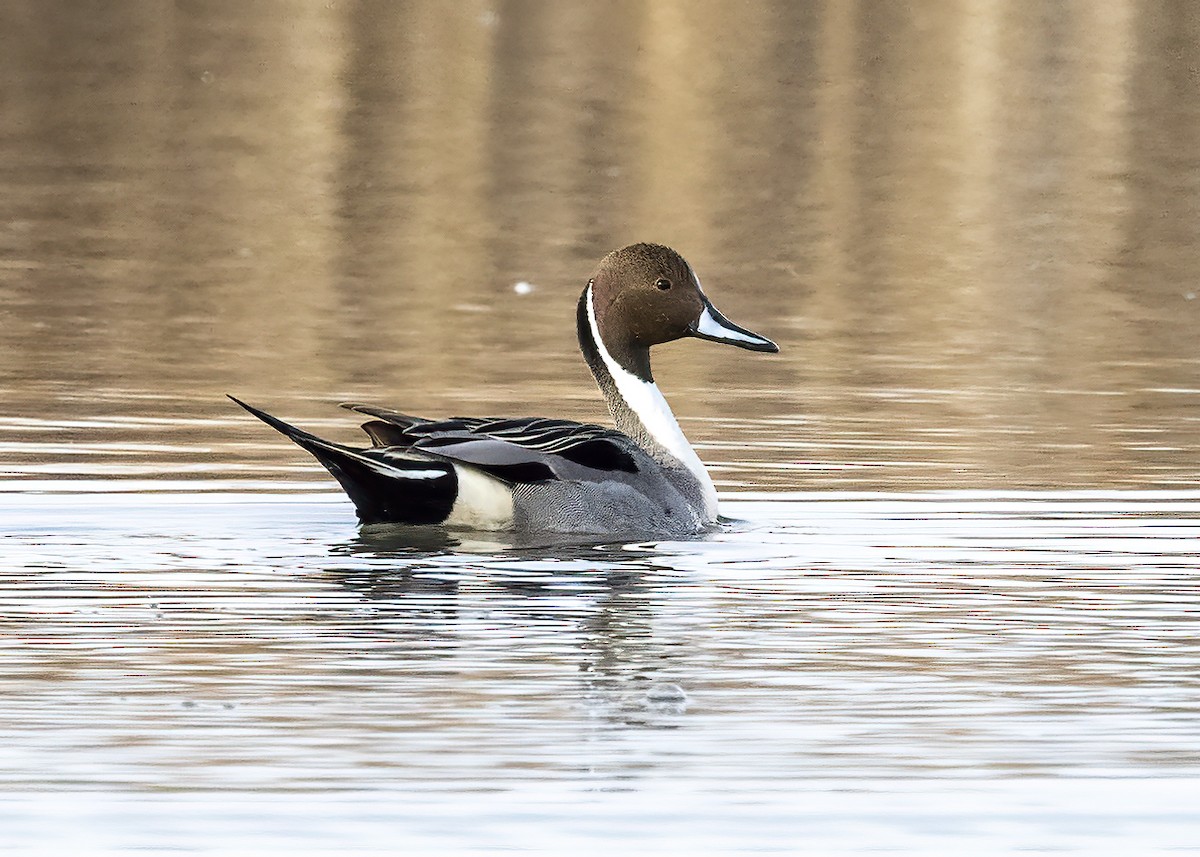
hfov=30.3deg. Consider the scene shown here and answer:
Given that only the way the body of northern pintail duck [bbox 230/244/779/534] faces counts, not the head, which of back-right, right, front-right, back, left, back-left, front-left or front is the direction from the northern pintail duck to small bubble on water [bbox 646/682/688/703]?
right

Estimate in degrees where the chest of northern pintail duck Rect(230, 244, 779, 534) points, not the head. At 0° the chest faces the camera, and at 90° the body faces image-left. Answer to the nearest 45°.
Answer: approximately 270°
